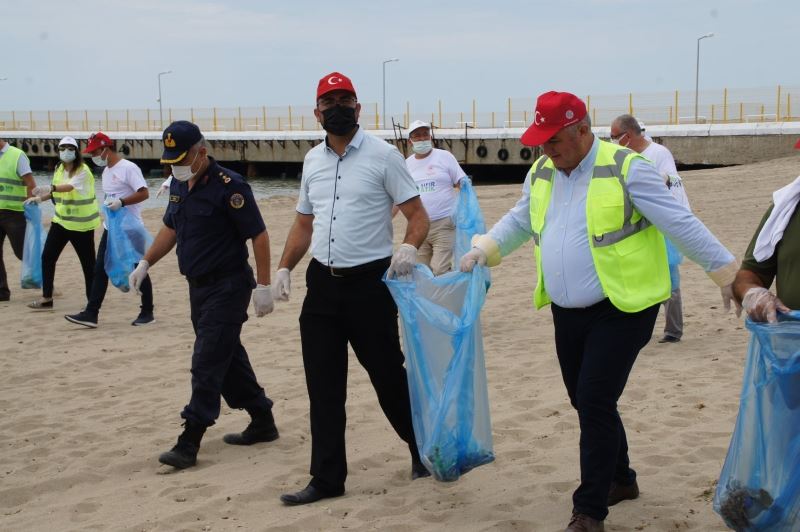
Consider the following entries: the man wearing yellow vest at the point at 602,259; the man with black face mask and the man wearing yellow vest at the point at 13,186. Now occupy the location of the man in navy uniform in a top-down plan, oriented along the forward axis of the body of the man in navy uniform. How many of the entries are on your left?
2

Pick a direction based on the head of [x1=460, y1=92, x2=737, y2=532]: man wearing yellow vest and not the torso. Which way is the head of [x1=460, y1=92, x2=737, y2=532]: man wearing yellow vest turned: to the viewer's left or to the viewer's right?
to the viewer's left

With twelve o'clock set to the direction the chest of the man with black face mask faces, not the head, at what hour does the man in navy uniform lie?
The man in navy uniform is roughly at 3 o'clock from the man with black face mask.

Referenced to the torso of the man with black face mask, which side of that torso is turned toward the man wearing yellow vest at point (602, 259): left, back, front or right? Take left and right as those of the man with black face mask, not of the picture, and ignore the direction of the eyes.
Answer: left

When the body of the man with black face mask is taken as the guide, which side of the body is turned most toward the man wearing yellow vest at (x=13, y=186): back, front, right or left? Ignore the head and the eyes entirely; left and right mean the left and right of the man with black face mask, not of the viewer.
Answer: right

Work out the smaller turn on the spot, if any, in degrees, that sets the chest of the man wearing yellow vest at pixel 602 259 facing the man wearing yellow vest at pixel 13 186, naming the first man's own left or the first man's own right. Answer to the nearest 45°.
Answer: approximately 90° to the first man's own right

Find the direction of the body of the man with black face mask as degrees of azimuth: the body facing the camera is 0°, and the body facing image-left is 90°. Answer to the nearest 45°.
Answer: approximately 45°
